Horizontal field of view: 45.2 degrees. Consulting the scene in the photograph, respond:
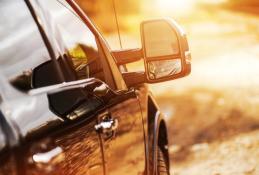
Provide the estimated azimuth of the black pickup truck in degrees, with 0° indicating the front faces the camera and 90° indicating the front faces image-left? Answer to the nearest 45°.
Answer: approximately 225°
